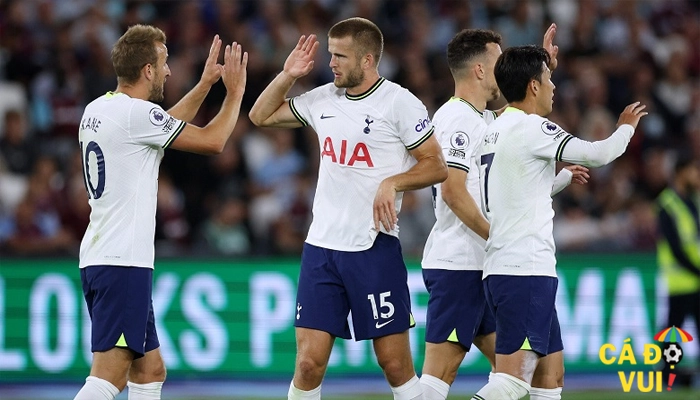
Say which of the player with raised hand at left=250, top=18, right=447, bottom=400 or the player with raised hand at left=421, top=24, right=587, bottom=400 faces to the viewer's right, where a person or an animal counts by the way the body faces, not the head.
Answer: the player with raised hand at left=421, top=24, right=587, bottom=400

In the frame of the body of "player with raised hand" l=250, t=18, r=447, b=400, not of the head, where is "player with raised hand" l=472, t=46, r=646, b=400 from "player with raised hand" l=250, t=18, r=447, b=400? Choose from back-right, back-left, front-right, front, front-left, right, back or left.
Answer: back-left

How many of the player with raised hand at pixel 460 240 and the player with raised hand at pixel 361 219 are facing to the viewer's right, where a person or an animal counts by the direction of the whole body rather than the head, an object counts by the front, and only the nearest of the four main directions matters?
1

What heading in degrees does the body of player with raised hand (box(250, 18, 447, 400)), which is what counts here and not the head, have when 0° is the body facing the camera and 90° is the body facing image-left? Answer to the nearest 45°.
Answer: approximately 45°

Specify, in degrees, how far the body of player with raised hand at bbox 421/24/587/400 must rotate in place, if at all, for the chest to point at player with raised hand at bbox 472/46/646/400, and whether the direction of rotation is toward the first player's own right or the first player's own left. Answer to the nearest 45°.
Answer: approximately 45° to the first player's own right

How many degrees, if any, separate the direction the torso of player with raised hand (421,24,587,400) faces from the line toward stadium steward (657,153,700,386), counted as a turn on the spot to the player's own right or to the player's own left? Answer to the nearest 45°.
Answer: approximately 45° to the player's own left

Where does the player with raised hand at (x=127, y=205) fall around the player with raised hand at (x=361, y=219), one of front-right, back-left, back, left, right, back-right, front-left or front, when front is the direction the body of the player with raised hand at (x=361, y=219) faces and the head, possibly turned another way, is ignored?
front-right

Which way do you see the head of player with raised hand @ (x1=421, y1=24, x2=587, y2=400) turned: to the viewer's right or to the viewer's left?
to the viewer's right

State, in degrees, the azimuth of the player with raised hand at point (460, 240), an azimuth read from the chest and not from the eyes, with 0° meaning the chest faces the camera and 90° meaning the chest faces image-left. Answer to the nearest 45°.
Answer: approximately 270°

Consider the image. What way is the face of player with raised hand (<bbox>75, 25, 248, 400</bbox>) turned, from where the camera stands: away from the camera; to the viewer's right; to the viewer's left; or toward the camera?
to the viewer's right

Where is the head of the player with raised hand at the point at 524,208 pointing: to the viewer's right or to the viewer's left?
to the viewer's right
